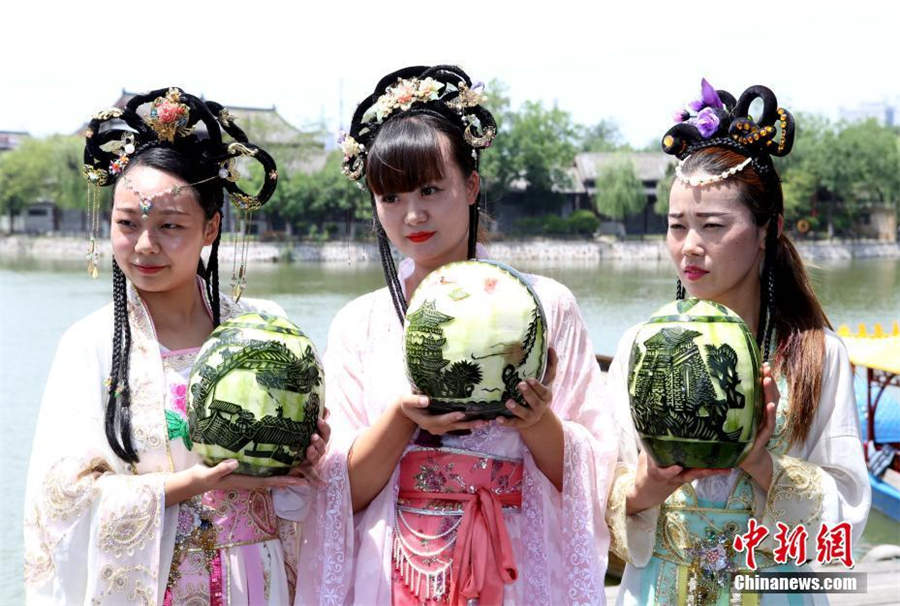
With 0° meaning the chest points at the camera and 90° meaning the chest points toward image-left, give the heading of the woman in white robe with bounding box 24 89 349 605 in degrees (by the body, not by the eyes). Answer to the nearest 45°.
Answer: approximately 0°

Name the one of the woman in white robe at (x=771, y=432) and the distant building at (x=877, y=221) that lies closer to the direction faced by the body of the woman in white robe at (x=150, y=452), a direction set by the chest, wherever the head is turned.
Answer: the woman in white robe

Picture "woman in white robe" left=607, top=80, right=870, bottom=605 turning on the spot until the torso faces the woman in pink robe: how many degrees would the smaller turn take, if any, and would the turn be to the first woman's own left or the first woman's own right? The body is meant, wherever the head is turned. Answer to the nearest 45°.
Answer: approximately 45° to the first woman's own right

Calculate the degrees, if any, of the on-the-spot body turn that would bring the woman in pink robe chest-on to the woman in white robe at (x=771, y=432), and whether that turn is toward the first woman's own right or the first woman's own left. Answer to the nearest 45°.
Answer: approximately 90° to the first woman's own left

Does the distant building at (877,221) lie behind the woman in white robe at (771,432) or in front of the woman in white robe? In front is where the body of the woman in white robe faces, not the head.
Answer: behind

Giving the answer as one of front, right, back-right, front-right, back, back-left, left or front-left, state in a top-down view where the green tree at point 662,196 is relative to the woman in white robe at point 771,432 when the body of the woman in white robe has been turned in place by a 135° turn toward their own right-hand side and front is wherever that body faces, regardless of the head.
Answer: front

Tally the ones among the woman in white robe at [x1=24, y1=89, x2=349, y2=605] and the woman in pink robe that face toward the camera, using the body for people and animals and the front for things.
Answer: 2

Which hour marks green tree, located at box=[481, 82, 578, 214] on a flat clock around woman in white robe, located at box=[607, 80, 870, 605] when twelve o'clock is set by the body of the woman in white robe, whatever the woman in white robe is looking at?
The green tree is roughly at 4 o'clock from the woman in white robe.

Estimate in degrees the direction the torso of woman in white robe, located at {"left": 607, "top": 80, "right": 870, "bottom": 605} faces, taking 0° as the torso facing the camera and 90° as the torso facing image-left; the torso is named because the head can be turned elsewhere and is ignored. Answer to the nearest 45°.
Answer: approximately 45°

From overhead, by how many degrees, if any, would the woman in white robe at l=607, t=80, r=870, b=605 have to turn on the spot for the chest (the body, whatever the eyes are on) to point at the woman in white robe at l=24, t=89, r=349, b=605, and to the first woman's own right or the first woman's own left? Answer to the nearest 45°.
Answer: approximately 45° to the first woman's own right

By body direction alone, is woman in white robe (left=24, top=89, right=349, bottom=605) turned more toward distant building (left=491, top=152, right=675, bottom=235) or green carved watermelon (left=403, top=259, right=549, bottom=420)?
the green carved watermelon

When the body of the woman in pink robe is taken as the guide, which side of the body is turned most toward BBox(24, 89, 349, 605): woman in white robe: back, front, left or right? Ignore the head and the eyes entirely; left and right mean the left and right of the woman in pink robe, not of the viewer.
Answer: right

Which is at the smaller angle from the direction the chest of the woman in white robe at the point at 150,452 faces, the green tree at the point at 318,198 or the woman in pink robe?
the woman in pink robe
